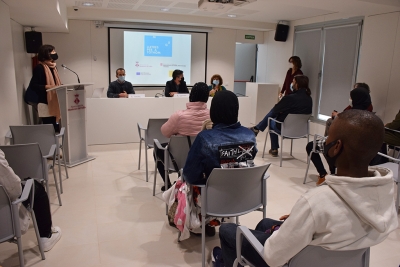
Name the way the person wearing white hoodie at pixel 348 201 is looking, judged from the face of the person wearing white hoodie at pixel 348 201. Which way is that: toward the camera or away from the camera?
away from the camera

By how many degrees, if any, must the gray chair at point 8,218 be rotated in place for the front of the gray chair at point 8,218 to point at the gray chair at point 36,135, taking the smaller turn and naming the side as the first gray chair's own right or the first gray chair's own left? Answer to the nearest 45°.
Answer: approximately 45° to the first gray chair's own left

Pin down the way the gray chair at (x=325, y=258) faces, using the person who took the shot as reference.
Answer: facing away from the viewer and to the left of the viewer

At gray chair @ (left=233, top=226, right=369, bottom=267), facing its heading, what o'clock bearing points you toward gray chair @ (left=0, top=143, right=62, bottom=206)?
gray chair @ (left=0, top=143, right=62, bottom=206) is roughly at 11 o'clock from gray chair @ (left=233, top=226, right=369, bottom=267).

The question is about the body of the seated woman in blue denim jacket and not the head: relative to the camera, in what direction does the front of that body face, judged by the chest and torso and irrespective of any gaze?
away from the camera

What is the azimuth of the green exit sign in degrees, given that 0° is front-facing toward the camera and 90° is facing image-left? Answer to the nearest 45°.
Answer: approximately 0°

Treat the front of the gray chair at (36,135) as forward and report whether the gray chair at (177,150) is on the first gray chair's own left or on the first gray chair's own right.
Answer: on the first gray chair's own right

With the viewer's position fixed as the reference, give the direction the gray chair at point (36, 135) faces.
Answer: facing away from the viewer and to the right of the viewer

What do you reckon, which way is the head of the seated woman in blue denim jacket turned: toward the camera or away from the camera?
away from the camera

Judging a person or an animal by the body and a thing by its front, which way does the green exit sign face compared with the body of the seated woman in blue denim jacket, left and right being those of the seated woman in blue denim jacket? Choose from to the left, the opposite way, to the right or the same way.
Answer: the opposite way

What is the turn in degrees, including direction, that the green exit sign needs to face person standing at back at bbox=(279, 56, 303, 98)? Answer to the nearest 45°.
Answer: approximately 45° to its left
